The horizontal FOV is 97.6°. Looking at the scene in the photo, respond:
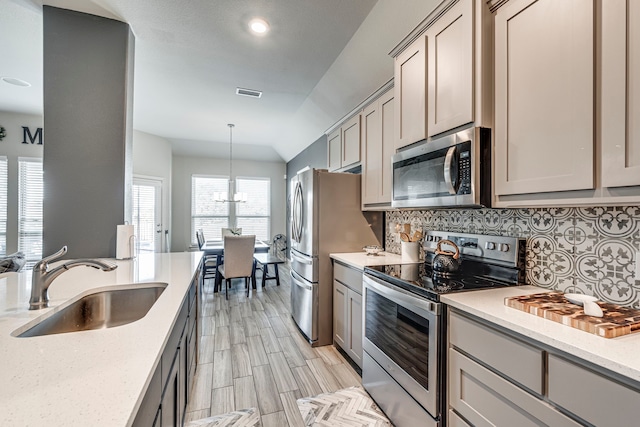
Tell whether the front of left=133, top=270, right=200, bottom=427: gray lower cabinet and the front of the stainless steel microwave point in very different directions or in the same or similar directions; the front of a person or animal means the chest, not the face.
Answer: very different directions

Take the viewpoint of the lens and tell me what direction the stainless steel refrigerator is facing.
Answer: facing to the left of the viewer

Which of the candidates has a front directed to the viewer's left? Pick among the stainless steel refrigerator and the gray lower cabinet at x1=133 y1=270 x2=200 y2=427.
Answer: the stainless steel refrigerator

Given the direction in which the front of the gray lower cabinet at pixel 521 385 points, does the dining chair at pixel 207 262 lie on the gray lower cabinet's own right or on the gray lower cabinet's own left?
on the gray lower cabinet's own right

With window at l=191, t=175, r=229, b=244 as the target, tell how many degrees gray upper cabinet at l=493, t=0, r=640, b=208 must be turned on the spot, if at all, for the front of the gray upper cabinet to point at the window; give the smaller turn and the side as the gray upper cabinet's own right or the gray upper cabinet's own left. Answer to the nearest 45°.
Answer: approximately 45° to the gray upper cabinet's own right

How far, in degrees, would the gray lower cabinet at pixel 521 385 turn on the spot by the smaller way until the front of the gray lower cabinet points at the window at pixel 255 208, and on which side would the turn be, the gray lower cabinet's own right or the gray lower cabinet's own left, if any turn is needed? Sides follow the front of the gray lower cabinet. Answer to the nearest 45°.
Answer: approximately 90° to the gray lower cabinet's own right

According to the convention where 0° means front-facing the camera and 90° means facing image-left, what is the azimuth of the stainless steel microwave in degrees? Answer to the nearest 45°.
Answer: approximately 45°

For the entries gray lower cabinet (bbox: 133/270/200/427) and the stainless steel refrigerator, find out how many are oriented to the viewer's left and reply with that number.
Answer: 1

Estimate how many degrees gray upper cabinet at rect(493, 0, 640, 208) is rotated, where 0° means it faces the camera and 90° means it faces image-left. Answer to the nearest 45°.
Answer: approximately 45°

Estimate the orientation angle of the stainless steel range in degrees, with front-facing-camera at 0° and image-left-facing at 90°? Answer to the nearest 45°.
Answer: approximately 45°

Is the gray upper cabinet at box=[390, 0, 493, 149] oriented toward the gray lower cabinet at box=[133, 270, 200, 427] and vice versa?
yes

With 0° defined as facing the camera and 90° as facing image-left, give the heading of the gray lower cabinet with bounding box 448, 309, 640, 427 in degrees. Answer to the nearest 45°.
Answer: approximately 45°
